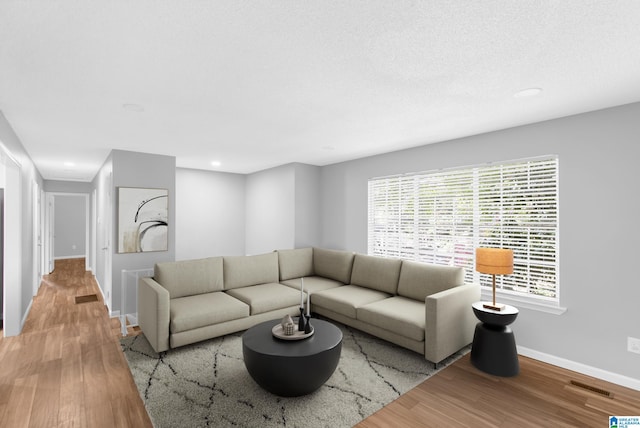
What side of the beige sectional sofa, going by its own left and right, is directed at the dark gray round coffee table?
front

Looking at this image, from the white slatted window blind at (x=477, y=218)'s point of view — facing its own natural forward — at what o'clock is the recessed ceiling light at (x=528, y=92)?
The recessed ceiling light is roughly at 10 o'clock from the white slatted window blind.

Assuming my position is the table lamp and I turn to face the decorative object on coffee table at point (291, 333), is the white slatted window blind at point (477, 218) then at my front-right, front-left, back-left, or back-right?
back-right

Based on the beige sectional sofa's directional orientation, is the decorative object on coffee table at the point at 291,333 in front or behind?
in front

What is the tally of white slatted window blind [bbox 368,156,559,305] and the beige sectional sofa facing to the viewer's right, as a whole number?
0

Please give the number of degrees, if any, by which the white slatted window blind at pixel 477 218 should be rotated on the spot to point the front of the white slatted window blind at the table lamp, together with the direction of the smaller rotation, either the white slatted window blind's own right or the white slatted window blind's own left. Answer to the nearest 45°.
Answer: approximately 45° to the white slatted window blind's own left

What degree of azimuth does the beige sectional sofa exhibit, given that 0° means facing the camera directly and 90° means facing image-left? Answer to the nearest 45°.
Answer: approximately 0°

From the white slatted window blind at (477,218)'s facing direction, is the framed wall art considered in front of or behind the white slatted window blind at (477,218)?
in front

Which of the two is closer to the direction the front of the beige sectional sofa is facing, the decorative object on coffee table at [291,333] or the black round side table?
the decorative object on coffee table

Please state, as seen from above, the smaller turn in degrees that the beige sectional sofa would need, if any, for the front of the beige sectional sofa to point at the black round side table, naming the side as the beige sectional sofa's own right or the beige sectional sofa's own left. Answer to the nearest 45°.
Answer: approximately 45° to the beige sectional sofa's own left

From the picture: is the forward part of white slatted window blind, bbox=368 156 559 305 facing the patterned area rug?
yes

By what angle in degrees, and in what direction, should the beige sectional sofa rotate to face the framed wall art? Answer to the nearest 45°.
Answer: approximately 90° to its right
